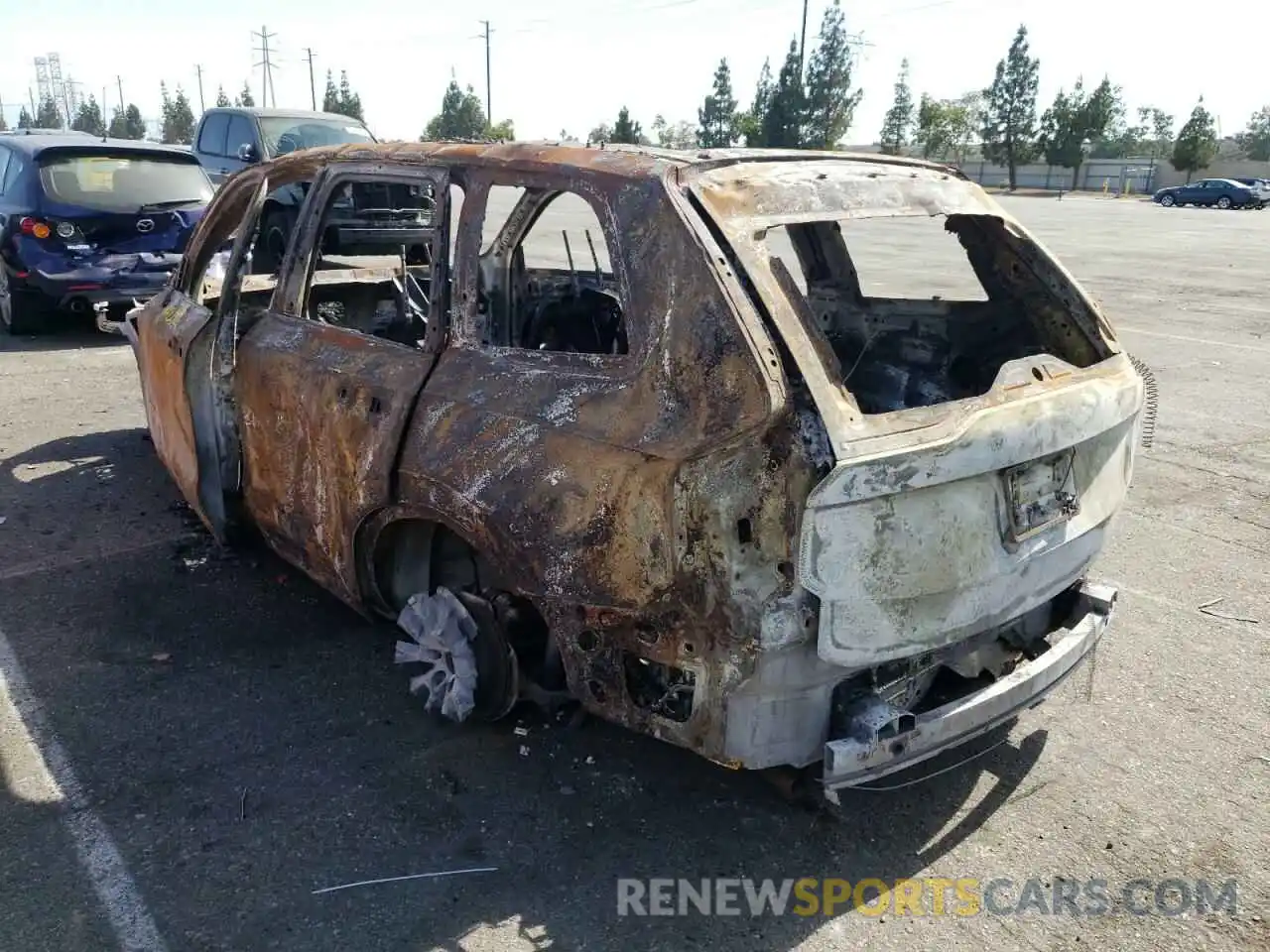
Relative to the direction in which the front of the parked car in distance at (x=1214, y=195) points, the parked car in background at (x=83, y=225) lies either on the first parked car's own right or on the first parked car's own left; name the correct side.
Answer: on the first parked car's own left

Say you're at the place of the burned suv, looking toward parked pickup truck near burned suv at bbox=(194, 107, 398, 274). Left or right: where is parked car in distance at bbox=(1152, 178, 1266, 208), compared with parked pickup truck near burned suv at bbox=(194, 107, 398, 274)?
right

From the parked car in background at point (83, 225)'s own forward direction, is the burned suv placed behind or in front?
behind

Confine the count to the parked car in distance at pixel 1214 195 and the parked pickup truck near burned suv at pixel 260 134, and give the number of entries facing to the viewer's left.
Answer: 1

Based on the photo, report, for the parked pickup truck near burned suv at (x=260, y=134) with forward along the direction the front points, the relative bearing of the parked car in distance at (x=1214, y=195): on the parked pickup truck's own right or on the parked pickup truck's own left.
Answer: on the parked pickup truck's own left

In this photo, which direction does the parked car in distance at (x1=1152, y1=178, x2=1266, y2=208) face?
to the viewer's left

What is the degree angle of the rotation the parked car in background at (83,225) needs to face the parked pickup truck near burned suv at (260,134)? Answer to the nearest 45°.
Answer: approximately 90° to its right

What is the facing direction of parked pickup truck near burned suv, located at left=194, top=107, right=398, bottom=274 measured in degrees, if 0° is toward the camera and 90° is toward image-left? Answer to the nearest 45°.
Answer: approximately 315°

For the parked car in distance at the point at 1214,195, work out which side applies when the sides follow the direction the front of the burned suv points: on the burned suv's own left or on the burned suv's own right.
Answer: on the burned suv's own right
